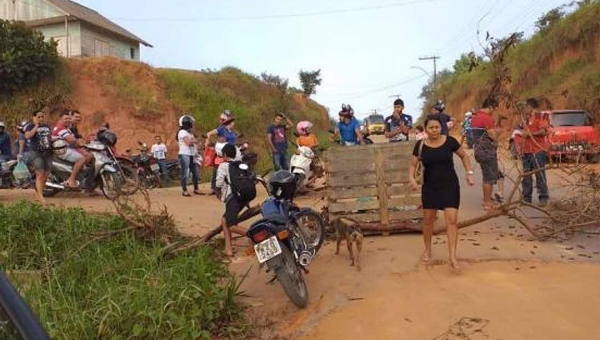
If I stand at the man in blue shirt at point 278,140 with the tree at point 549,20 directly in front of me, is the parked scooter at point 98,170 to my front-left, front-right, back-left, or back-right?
back-right

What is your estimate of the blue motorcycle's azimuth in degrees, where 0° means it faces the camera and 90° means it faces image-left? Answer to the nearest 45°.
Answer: approximately 225°

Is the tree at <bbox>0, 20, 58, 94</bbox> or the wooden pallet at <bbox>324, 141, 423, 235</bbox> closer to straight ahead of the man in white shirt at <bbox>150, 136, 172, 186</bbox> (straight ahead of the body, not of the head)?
the wooden pallet

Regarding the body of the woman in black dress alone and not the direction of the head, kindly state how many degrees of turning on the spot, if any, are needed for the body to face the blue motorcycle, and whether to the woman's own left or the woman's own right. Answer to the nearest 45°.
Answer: approximately 45° to the woman's own right

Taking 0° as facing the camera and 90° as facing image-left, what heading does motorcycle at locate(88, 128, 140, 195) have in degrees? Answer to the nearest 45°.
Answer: approximately 315°

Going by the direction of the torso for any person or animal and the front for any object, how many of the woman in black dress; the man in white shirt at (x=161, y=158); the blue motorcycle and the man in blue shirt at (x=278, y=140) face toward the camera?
3

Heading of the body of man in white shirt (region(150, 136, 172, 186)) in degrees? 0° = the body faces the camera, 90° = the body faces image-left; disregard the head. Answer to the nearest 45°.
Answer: approximately 0°

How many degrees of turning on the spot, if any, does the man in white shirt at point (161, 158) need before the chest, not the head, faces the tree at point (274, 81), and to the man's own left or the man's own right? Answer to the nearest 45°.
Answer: approximately 180°
